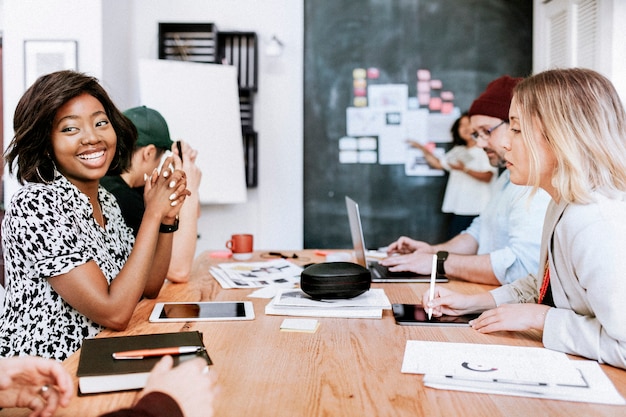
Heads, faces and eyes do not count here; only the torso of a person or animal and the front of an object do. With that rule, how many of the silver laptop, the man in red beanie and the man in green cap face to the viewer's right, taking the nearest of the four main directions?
2

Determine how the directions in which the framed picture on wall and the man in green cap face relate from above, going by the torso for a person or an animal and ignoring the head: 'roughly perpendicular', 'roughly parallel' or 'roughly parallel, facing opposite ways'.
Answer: roughly perpendicular

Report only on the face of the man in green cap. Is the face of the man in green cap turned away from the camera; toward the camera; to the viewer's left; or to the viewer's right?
to the viewer's right

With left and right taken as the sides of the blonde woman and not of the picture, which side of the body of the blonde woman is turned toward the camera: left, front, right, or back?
left

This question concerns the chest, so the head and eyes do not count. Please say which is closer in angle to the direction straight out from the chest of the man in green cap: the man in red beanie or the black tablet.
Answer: the man in red beanie

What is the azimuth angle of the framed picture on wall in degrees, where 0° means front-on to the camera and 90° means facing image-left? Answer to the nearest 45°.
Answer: approximately 0°

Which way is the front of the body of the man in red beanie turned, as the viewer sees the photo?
to the viewer's left

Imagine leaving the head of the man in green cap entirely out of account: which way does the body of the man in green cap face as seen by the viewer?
to the viewer's right

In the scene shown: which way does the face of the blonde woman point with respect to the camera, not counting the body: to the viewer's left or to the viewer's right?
to the viewer's left
